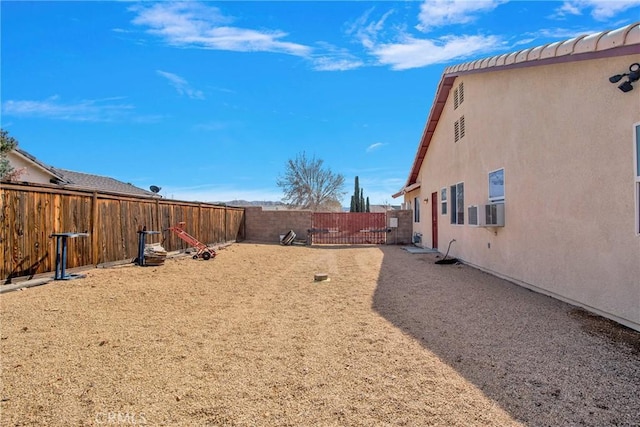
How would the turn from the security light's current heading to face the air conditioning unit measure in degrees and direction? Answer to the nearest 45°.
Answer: approximately 90° to its right

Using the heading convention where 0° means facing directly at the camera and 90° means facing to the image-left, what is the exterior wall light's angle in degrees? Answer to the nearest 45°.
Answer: approximately 45°

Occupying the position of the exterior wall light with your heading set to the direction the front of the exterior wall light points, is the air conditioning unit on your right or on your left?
on your right

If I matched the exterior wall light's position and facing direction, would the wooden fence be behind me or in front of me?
in front

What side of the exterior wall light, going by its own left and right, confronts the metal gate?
right

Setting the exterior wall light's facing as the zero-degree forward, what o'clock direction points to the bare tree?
The bare tree is roughly at 3 o'clock from the exterior wall light.

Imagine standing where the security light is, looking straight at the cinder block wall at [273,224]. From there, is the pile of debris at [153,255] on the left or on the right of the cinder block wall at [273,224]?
left

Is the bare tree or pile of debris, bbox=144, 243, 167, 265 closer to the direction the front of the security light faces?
the pile of debris

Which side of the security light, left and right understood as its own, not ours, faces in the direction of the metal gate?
right

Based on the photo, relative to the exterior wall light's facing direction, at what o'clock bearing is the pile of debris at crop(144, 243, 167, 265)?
The pile of debris is roughly at 1 o'clock from the exterior wall light.

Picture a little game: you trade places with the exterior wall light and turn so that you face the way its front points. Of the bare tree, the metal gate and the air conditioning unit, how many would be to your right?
3

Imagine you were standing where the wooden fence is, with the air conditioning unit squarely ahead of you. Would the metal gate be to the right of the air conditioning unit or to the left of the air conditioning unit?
left

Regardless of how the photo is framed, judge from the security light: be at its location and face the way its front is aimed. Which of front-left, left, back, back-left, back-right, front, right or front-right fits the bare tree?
right
